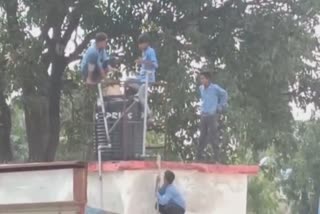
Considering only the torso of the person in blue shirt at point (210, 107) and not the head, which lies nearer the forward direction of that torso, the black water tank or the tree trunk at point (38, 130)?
the black water tank

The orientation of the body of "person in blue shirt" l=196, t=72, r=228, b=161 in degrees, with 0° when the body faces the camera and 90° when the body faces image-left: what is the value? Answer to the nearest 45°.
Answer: approximately 45°

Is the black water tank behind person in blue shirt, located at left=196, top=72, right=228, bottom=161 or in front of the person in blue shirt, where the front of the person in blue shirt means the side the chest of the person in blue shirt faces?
in front

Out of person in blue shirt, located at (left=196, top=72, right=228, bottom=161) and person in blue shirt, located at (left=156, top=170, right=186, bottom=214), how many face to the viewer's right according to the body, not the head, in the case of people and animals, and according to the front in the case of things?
0

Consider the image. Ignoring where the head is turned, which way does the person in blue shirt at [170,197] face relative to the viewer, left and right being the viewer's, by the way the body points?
facing away from the viewer and to the left of the viewer
